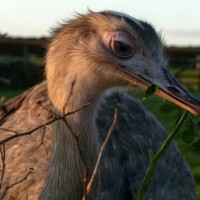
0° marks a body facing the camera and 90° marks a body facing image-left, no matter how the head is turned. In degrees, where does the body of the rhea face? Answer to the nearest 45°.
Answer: approximately 315°
